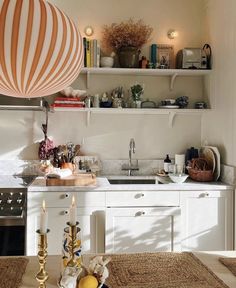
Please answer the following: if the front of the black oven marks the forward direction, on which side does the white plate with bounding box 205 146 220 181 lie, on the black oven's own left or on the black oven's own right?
on the black oven's own left

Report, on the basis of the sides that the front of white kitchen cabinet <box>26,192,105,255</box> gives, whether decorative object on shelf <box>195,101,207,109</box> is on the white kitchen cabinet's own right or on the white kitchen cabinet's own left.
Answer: on the white kitchen cabinet's own left

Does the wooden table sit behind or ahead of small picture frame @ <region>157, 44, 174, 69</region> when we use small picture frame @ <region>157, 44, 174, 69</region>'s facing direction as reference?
ahead

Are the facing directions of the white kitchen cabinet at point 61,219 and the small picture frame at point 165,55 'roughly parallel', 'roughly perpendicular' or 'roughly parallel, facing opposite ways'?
roughly parallel

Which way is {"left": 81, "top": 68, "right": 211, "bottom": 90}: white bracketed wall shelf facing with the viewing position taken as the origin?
facing the viewer

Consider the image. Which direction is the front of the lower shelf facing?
toward the camera

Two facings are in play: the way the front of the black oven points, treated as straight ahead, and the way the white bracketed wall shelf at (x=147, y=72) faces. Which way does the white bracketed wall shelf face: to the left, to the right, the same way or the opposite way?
the same way

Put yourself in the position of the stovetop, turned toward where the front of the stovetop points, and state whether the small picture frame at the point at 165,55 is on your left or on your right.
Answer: on your left

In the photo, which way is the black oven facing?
toward the camera

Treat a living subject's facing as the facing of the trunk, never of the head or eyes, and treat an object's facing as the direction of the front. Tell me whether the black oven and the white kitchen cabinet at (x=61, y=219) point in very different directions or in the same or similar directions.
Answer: same or similar directions

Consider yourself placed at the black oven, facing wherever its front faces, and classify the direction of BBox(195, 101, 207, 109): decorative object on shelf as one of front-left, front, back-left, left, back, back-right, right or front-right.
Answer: left

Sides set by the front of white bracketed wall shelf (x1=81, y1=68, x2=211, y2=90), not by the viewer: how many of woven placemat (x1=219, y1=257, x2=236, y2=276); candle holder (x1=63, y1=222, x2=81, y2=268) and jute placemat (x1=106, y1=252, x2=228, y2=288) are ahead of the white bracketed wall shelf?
3

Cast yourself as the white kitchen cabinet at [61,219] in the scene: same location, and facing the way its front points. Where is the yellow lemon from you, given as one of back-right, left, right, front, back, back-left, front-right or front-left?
front

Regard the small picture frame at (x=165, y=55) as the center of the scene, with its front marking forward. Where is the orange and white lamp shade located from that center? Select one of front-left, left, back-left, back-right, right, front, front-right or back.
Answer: front
